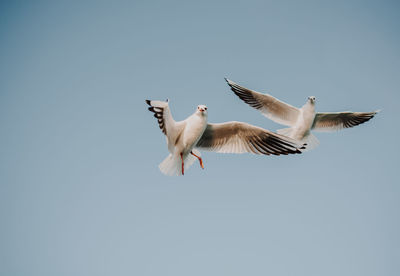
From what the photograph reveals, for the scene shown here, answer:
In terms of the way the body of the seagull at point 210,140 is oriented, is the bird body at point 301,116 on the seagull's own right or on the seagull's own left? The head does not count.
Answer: on the seagull's own left

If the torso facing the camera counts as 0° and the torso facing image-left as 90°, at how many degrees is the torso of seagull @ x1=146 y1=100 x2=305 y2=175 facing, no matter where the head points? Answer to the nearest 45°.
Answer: approximately 315°
